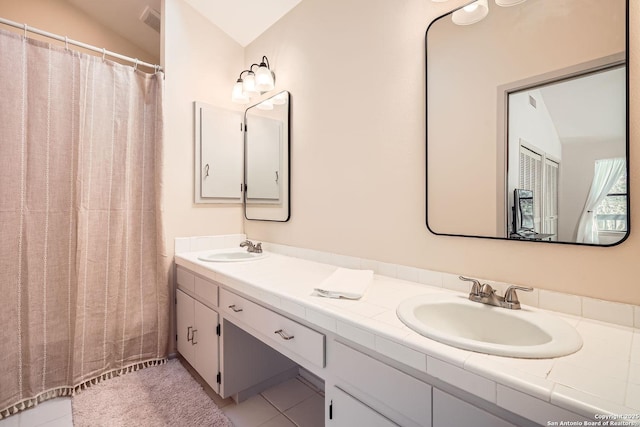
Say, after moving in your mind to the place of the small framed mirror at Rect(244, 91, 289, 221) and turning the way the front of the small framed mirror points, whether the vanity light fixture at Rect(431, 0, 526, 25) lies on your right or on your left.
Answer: on your left

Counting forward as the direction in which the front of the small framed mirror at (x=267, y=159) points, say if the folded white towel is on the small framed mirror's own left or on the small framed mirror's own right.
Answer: on the small framed mirror's own left

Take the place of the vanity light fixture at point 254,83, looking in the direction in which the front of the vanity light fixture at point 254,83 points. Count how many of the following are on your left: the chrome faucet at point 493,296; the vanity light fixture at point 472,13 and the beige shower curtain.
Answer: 2

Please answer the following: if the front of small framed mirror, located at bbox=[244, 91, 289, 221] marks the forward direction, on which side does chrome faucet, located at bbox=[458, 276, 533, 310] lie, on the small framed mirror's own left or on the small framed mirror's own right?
on the small framed mirror's own left
